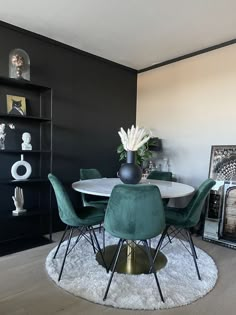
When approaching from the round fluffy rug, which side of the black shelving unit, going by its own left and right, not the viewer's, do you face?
front

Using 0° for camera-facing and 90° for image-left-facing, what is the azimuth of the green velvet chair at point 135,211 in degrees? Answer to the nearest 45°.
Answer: approximately 180°

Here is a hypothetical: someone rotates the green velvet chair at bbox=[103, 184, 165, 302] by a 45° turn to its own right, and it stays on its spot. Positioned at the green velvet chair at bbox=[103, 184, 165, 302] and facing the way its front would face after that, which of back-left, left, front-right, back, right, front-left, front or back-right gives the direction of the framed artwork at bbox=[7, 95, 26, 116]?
left

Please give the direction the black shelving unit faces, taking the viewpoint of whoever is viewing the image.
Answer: facing the viewer and to the right of the viewer

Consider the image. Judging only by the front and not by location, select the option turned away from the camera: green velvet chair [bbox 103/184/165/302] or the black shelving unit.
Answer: the green velvet chair

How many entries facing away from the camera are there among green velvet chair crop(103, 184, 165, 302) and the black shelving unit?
1

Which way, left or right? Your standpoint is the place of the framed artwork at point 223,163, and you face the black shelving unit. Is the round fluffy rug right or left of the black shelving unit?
left

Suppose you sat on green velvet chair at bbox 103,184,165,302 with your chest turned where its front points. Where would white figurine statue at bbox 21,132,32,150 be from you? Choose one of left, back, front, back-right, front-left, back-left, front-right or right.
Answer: front-left

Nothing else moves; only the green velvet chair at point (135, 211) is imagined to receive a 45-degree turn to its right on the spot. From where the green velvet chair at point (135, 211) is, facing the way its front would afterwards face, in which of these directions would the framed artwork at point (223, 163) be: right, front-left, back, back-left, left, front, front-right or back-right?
front

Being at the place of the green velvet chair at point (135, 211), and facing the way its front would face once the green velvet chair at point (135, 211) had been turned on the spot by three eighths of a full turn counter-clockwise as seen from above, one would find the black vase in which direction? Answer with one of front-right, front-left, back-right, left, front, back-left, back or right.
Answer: back-right

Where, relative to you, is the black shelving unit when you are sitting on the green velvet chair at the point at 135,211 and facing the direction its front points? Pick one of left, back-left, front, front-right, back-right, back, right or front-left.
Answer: front-left

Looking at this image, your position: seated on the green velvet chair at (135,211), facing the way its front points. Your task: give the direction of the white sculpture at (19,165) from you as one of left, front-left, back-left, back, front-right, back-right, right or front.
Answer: front-left
